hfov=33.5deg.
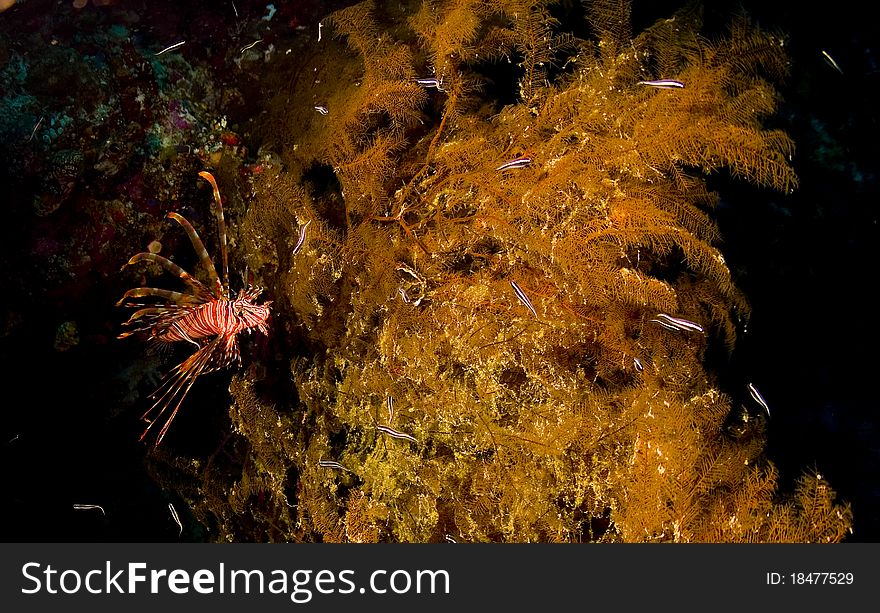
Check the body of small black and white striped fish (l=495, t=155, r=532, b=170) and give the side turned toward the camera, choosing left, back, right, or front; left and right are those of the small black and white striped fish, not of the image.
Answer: right

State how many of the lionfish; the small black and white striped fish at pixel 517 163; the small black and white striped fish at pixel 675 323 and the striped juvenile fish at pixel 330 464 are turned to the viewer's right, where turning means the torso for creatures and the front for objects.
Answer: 2

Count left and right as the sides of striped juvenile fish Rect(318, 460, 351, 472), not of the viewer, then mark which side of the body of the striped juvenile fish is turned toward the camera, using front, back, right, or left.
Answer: left

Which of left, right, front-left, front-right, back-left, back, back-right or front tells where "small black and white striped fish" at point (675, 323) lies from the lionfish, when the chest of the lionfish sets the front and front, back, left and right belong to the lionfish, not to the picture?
front-right

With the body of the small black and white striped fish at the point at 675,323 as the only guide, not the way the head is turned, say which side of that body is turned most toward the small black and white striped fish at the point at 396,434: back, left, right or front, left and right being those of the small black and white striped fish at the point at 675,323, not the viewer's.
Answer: front

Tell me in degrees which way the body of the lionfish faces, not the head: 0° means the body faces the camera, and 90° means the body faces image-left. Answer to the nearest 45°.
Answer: approximately 270°
